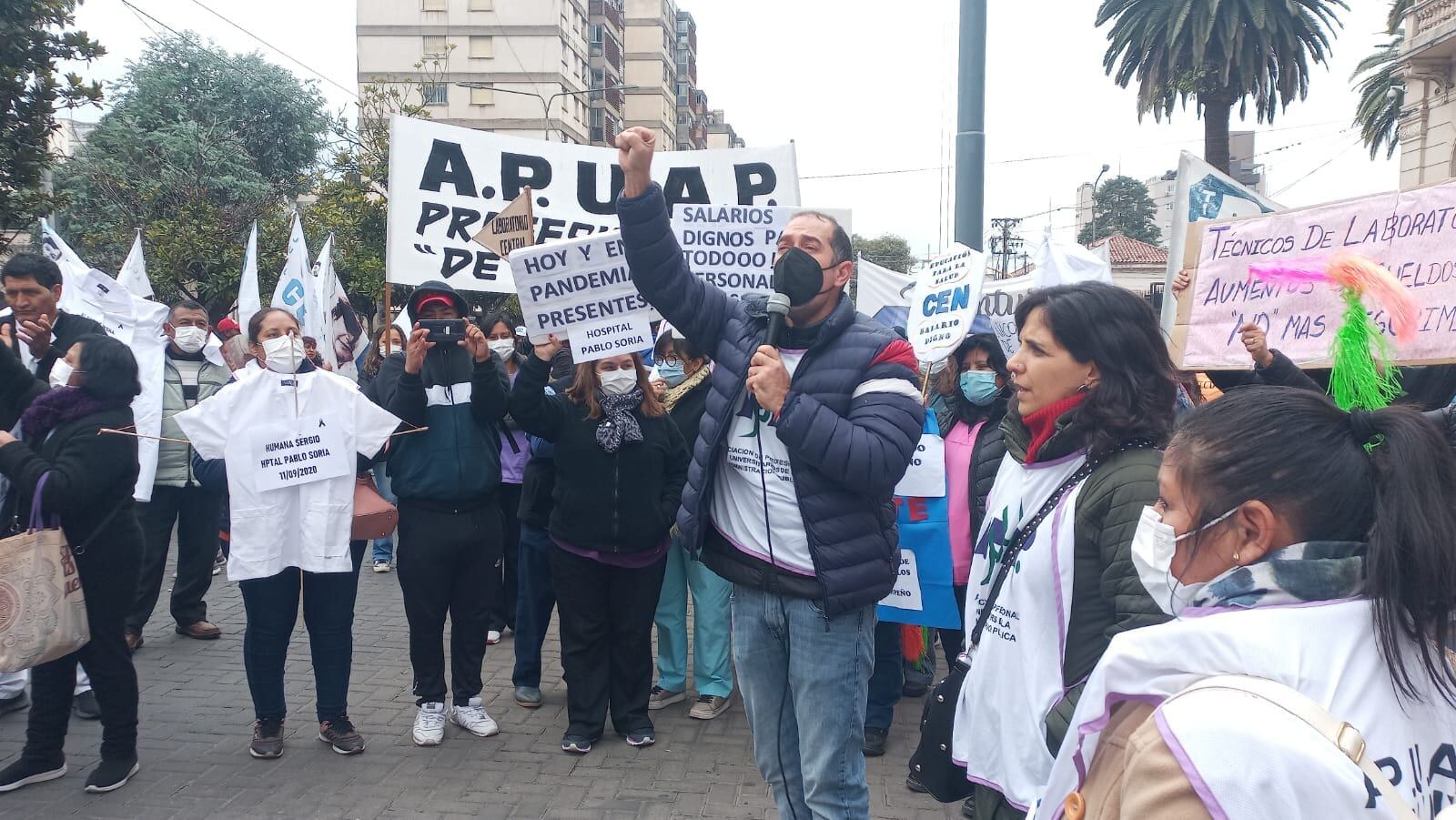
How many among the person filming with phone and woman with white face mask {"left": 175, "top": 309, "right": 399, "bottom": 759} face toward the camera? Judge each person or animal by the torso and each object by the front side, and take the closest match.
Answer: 2

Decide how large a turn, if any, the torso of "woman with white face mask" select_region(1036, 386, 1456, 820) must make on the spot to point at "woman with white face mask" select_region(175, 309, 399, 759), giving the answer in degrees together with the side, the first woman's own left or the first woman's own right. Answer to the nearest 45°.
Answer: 0° — they already face them

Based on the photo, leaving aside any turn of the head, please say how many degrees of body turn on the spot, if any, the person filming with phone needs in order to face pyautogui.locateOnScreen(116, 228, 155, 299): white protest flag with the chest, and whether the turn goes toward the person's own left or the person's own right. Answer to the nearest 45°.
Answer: approximately 135° to the person's own right

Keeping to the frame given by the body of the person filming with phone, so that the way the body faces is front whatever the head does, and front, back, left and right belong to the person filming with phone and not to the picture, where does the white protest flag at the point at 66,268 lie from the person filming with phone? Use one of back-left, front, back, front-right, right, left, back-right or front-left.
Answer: back-right

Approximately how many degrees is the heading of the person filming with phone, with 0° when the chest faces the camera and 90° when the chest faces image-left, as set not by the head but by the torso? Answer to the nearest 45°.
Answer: approximately 0°

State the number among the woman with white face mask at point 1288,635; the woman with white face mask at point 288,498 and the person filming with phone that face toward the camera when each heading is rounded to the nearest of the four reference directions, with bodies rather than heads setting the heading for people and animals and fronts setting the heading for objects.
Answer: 2

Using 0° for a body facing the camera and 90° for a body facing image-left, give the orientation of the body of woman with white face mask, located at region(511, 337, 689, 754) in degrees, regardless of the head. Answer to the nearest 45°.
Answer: approximately 0°

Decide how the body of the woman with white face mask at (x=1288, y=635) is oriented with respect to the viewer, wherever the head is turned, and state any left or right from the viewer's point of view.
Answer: facing away from the viewer and to the left of the viewer

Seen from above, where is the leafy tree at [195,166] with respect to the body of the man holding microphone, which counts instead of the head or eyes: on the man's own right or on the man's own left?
on the man's own right
